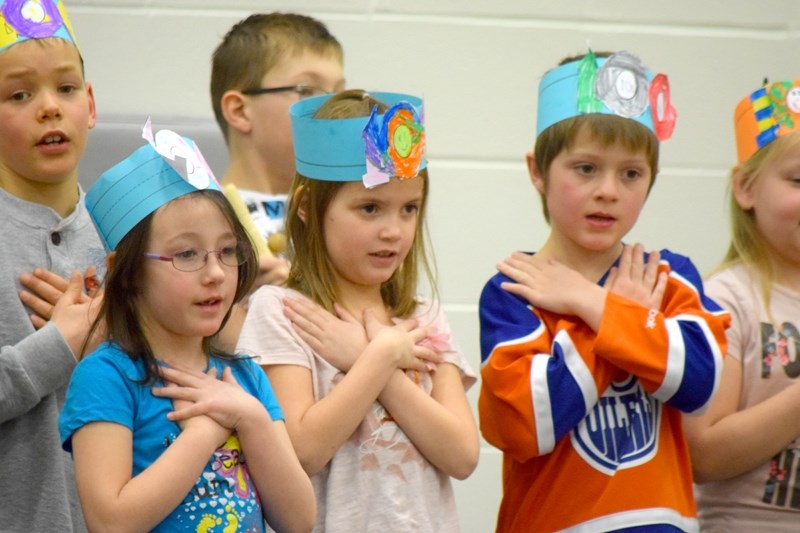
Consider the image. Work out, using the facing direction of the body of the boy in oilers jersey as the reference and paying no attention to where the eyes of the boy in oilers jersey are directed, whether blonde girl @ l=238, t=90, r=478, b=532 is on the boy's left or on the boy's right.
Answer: on the boy's right

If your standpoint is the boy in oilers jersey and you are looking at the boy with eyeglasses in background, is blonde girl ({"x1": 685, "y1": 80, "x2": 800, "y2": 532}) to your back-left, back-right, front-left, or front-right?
back-right

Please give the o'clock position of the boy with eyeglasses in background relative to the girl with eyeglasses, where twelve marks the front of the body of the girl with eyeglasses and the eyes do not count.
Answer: The boy with eyeglasses in background is roughly at 8 o'clock from the girl with eyeglasses.

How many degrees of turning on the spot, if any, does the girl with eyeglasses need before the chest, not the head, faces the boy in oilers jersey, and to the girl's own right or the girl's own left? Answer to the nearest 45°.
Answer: approximately 45° to the girl's own left

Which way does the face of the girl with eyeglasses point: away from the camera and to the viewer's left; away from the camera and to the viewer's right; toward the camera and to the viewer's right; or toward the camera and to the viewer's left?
toward the camera and to the viewer's right

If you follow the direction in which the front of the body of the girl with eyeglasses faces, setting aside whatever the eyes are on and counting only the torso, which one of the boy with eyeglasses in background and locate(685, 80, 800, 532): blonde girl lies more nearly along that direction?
the blonde girl

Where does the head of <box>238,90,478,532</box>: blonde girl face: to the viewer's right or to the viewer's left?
to the viewer's right

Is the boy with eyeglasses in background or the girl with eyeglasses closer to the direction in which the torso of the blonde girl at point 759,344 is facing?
the girl with eyeglasses
